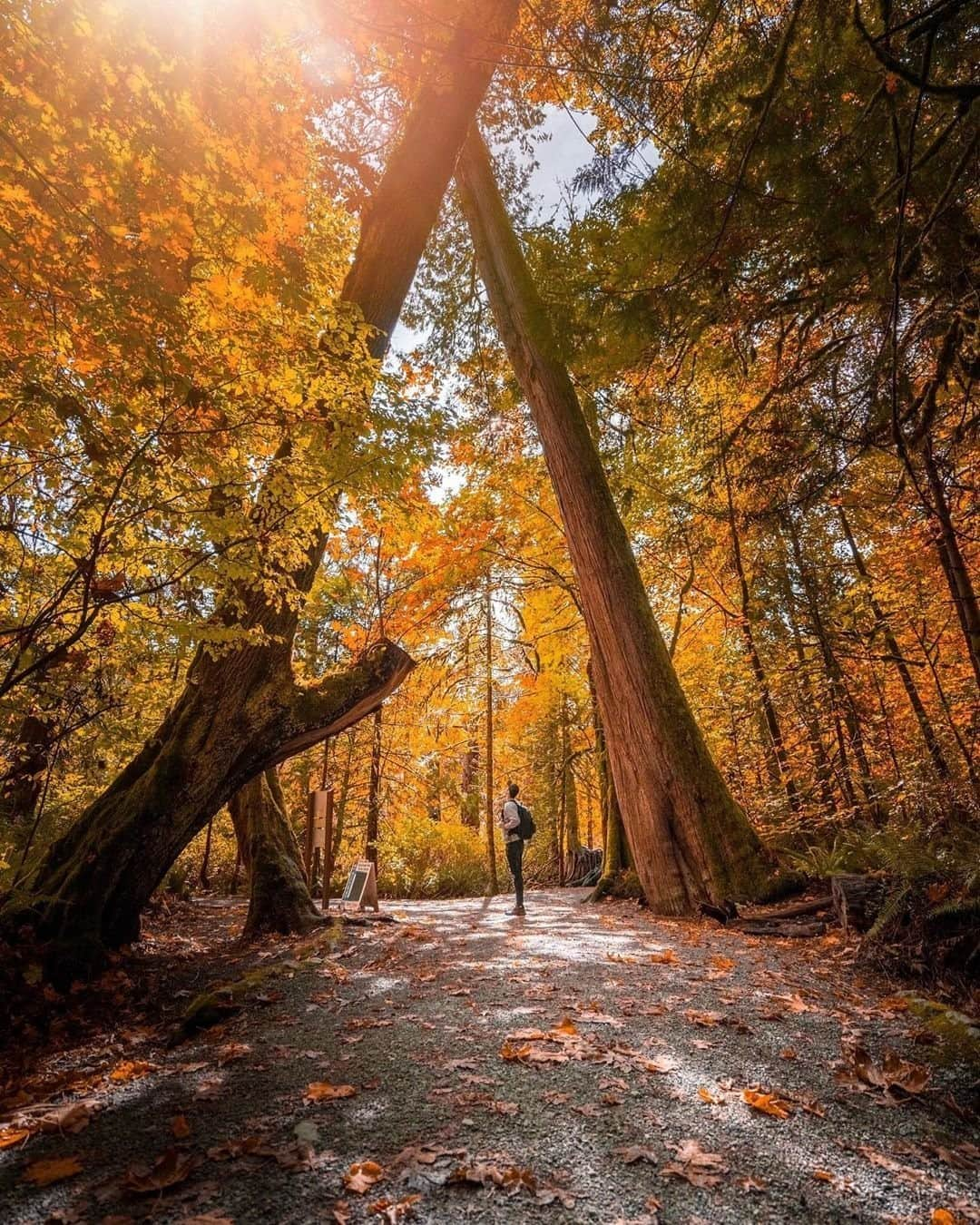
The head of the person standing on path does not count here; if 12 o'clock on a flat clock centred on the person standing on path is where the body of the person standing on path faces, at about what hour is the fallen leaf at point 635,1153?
The fallen leaf is roughly at 9 o'clock from the person standing on path.

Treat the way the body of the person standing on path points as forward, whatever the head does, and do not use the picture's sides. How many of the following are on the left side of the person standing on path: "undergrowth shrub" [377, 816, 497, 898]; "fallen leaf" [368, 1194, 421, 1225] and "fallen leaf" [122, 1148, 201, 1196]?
2

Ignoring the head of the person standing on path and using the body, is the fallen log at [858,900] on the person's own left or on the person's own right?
on the person's own left

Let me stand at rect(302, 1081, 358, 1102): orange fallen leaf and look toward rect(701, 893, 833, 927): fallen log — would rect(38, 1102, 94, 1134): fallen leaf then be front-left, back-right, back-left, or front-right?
back-left

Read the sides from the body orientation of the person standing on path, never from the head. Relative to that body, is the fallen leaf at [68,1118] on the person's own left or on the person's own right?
on the person's own left

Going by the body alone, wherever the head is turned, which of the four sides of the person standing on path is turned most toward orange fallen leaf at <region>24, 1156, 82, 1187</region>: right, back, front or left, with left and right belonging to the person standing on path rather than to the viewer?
left

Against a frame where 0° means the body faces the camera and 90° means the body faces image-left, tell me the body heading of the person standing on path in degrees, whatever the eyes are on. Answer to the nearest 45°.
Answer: approximately 90°

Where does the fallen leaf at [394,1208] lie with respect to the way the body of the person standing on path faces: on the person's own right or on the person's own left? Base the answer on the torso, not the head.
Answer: on the person's own left

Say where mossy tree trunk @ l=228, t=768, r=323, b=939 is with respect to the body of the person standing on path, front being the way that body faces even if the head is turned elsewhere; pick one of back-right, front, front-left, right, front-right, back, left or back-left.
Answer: front-left

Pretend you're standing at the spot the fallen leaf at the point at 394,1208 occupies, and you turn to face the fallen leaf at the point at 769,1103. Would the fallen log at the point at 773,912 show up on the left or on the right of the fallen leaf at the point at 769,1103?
left

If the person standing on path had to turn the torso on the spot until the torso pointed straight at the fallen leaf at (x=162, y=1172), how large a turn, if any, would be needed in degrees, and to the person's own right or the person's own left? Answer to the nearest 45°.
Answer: approximately 90° to the person's own left

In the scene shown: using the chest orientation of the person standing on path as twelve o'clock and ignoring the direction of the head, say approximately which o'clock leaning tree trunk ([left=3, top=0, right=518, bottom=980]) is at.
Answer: The leaning tree trunk is roughly at 10 o'clock from the person standing on path.
